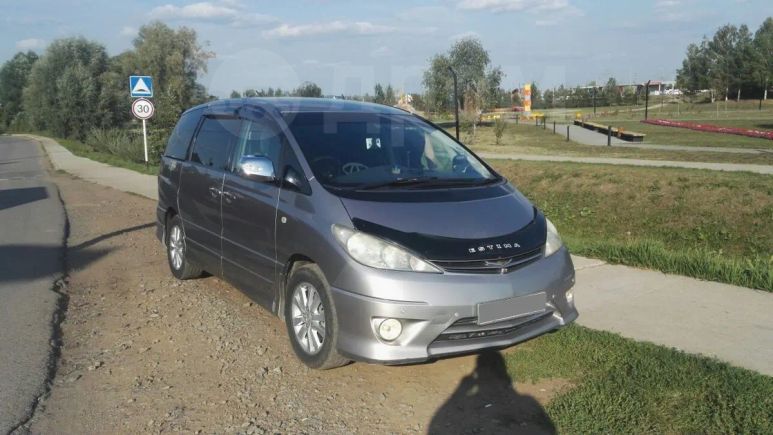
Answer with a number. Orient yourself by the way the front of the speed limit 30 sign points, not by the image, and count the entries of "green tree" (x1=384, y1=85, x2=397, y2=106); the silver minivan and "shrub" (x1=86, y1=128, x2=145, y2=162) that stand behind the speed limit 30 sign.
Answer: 1

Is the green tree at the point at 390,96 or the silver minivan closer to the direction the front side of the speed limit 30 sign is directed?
the silver minivan

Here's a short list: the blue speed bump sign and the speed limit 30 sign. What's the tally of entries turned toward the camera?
2

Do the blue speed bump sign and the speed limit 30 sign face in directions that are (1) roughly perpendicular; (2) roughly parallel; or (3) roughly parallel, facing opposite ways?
roughly parallel

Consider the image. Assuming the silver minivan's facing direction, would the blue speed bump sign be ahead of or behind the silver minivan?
behind

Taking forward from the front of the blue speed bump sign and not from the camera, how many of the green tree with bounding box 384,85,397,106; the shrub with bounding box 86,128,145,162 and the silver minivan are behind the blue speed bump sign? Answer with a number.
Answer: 1

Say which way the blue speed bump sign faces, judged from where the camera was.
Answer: facing the viewer

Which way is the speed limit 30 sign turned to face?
toward the camera

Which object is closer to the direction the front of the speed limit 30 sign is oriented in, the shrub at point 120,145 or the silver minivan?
the silver minivan

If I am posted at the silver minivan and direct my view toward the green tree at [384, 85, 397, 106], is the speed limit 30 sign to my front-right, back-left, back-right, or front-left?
front-left

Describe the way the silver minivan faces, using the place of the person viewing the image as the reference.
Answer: facing the viewer and to the right of the viewer
